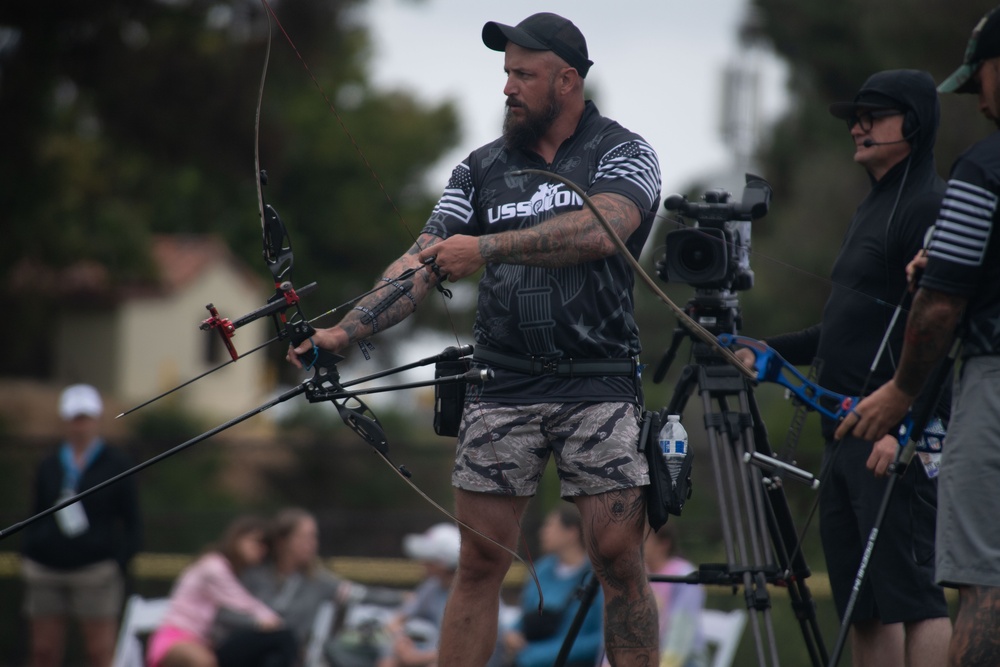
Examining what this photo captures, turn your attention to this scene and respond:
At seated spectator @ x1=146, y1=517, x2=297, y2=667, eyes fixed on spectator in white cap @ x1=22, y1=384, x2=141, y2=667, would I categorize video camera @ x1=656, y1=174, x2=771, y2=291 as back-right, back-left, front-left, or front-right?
back-left

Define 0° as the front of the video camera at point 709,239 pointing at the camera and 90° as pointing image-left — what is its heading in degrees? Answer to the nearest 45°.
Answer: approximately 45°

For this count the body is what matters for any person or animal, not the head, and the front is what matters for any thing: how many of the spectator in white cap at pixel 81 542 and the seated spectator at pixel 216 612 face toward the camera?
1

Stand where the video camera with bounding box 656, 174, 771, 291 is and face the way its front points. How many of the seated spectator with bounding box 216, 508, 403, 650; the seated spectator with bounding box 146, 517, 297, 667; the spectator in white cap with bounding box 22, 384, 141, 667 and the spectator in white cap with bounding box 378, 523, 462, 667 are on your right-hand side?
4
